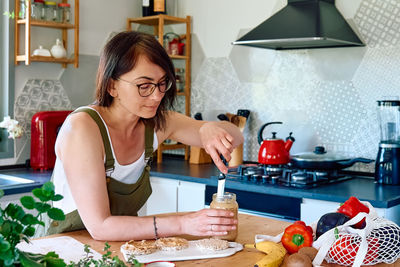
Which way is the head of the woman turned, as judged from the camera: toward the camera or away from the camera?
toward the camera

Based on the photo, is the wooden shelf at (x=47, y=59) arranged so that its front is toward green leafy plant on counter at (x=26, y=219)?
yes

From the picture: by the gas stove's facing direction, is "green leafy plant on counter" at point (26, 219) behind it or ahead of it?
ahead

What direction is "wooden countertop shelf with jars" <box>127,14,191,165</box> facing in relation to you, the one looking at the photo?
facing the viewer and to the left of the viewer

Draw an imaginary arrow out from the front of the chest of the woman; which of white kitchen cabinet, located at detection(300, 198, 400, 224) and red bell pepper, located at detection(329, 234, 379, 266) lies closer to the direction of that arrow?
the red bell pepper

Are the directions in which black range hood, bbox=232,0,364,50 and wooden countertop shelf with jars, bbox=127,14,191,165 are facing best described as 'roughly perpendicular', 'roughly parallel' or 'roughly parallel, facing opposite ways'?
roughly parallel

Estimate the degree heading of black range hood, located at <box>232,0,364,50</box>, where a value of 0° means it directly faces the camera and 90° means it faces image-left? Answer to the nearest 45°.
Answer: approximately 45°

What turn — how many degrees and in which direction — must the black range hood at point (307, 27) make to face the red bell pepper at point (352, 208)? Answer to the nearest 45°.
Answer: approximately 45° to its left

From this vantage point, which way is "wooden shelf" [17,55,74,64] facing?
toward the camera

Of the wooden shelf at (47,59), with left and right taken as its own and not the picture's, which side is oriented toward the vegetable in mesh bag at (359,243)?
front
